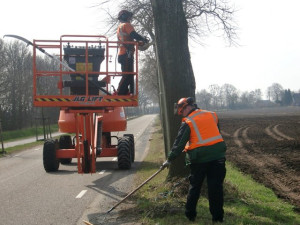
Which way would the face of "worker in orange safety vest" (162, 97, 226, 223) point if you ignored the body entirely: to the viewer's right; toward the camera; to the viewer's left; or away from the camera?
to the viewer's left

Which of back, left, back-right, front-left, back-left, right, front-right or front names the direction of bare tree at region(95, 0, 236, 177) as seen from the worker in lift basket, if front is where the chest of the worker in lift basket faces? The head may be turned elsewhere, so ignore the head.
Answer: front-right

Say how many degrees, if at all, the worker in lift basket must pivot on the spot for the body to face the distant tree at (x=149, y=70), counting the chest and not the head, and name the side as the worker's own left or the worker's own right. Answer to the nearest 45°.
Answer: approximately 90° to the worker's own left

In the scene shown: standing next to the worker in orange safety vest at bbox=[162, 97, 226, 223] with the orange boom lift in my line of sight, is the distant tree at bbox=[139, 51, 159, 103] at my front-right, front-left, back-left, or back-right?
front-right

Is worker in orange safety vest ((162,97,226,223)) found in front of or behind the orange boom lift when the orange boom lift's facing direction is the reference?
in front

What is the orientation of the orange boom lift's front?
toward the camera

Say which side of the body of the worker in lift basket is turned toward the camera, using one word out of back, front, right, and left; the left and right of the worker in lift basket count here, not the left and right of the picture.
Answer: right

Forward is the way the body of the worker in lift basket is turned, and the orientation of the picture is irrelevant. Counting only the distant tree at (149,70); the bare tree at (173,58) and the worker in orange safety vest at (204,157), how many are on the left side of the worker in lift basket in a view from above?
1

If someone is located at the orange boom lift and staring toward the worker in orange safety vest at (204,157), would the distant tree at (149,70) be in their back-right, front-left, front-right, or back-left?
back-left
